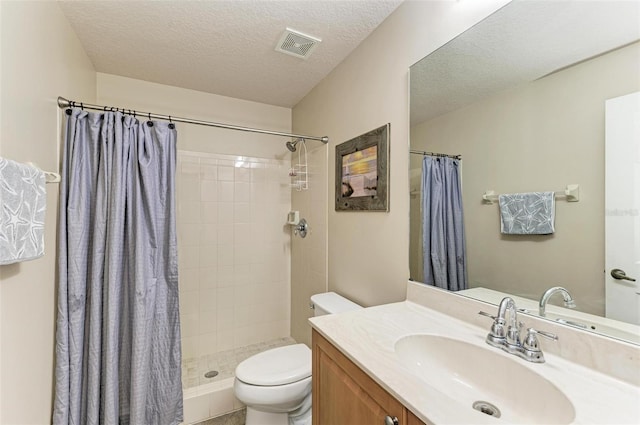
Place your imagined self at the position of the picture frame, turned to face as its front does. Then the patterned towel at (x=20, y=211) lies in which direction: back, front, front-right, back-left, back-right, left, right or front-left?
front

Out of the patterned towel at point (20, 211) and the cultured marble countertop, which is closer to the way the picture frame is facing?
the patterned towel

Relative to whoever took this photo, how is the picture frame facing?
facing the viewer and to the left of the viewer

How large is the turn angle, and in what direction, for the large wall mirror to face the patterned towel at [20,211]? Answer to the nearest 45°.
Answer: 0° — it already faces it

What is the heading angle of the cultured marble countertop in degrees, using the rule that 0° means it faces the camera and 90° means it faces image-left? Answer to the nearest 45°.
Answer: approximately 45°

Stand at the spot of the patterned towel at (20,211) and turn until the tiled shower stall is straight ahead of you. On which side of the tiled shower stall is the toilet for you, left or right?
right

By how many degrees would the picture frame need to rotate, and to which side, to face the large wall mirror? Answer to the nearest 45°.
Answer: approximately 90° to its left
